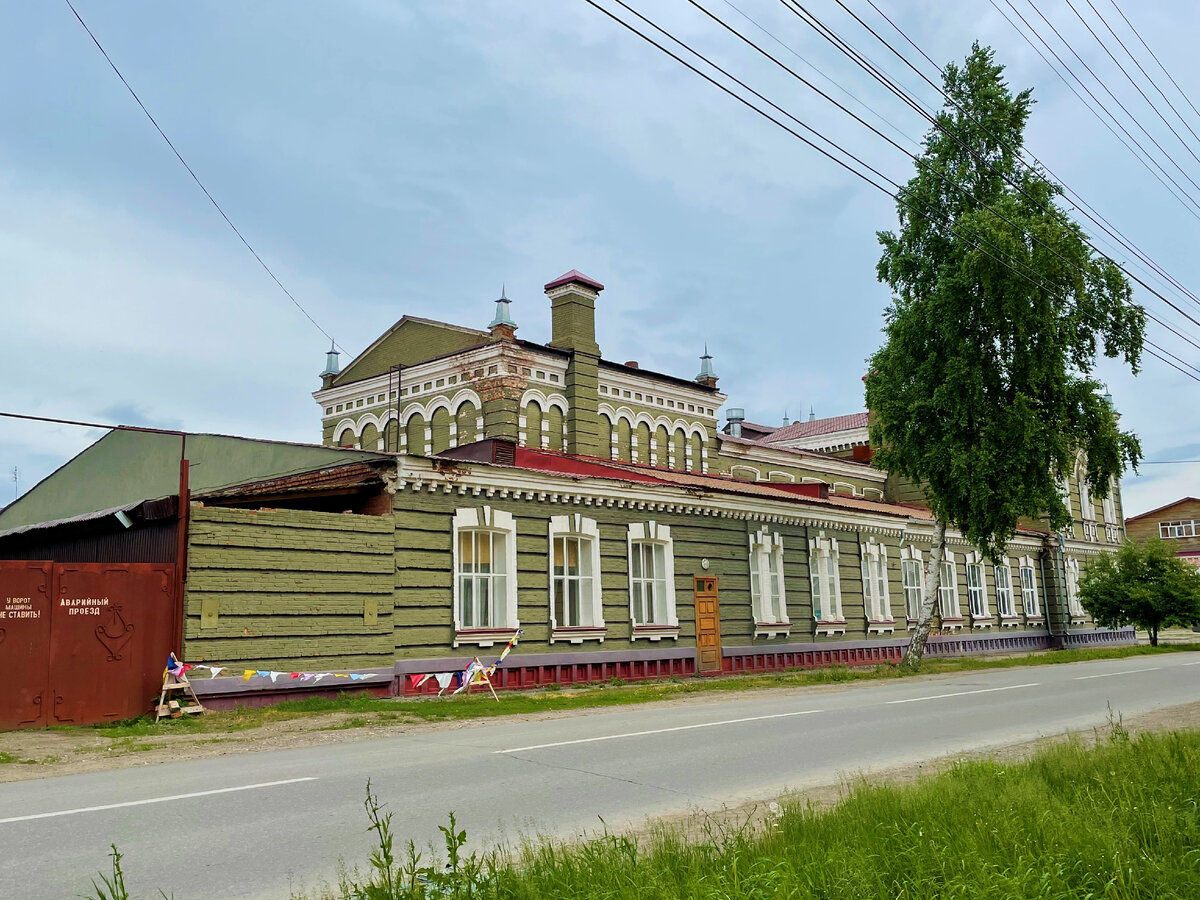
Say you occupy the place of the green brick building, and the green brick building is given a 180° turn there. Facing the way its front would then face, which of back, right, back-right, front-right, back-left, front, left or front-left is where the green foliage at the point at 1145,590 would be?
right

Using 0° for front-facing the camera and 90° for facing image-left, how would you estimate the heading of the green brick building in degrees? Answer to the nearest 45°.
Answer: approximately 315°

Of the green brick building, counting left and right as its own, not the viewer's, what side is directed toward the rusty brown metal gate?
right

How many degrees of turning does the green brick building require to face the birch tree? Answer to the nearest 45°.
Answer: approximately 45° to its left
